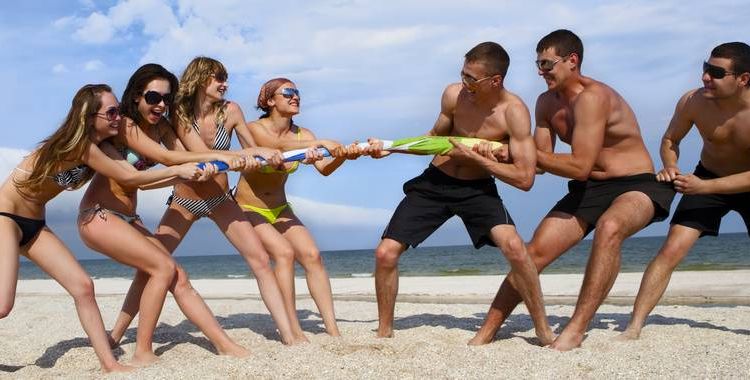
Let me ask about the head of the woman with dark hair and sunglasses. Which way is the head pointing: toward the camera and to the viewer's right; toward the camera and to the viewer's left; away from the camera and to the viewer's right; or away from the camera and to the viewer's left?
toward the camera and to the viewer's right

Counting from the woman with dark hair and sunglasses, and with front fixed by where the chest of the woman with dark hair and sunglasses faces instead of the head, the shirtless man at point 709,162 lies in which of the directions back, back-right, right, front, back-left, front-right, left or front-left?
front-left

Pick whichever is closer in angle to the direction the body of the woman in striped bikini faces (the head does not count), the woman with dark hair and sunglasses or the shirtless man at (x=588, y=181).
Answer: the shirtless man

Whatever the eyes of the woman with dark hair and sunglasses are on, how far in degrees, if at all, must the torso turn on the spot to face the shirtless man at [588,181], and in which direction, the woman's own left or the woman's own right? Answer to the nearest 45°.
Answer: approximately 45° to the woman's own left

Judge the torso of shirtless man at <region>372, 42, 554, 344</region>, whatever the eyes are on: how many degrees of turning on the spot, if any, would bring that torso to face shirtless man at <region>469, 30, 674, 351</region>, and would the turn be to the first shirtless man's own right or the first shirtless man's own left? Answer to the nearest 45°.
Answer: approximately 135° to the first shirtless man's own left

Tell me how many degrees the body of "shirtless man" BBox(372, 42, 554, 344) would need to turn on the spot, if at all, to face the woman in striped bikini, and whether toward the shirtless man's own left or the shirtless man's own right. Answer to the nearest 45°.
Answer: approximately 45° to the shirtless man's own right

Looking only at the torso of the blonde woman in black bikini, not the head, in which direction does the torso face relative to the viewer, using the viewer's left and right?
facing to the right of the viewer

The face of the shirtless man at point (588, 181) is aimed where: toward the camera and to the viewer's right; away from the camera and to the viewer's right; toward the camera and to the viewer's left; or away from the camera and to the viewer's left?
toward the camera and to the viewer's left

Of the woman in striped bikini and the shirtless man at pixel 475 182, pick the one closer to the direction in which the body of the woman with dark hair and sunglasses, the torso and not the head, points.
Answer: the shirtless man

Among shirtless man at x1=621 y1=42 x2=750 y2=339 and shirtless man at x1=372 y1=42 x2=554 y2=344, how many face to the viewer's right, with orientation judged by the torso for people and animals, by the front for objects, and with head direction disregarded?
0

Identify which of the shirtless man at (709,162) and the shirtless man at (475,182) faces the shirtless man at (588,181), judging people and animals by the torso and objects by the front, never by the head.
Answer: the shirtless man at (709,162)

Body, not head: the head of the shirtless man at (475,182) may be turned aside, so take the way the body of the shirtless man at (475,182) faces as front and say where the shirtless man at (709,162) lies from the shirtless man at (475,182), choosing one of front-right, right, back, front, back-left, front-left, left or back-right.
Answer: back-left

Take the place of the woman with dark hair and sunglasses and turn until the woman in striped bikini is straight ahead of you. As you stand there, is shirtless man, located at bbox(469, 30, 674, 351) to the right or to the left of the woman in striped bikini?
right

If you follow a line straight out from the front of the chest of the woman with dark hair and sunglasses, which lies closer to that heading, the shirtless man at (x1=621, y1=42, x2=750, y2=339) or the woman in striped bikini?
the shirtless man
